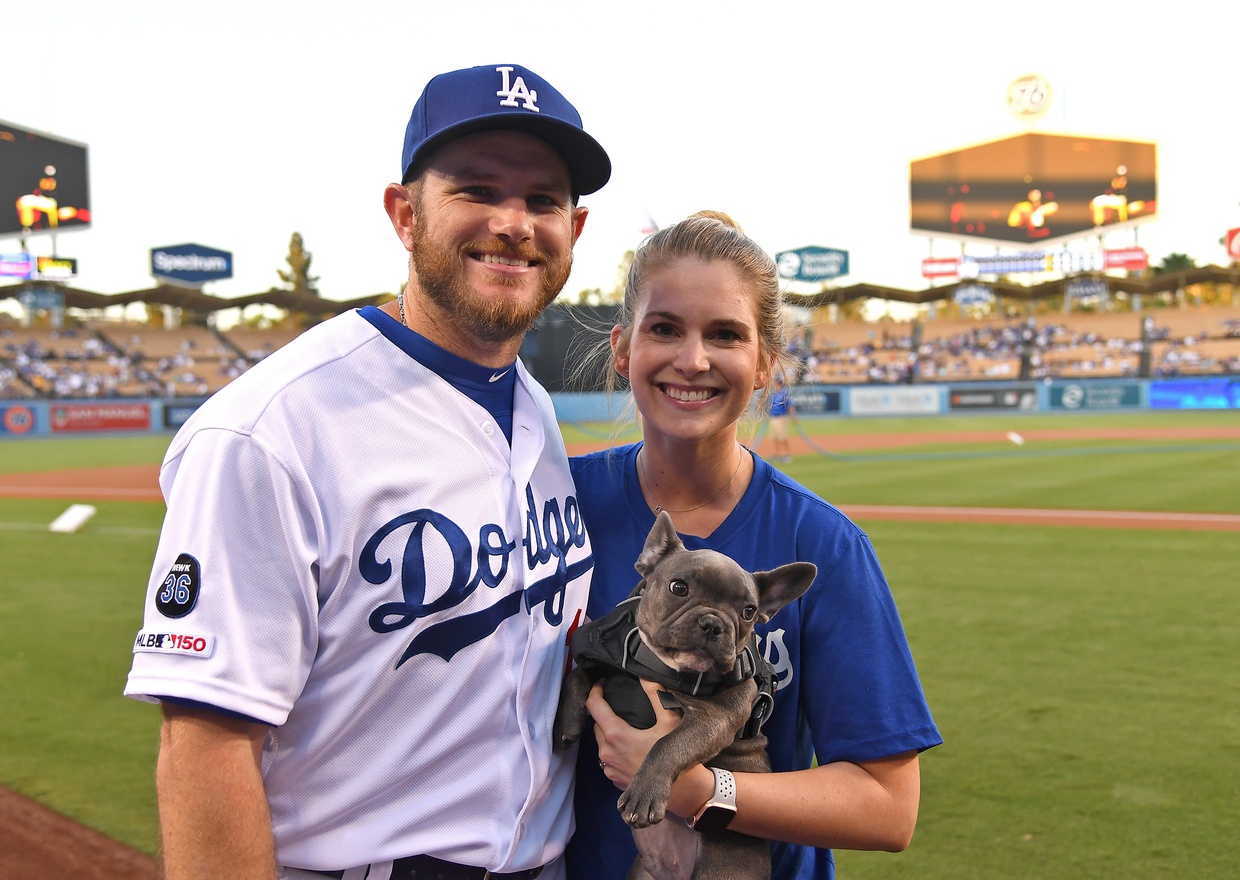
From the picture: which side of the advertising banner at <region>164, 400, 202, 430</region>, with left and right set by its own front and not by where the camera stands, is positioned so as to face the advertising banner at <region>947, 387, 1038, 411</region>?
left

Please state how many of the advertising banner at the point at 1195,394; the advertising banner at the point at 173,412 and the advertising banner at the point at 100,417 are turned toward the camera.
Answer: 3

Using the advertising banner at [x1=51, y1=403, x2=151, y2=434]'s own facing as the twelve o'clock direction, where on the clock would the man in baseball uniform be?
The man in baseball uniform is roughly at 12 o'clock from the advertising banner.

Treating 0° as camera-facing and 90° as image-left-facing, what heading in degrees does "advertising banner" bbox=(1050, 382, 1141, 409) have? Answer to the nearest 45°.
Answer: approximately 0°

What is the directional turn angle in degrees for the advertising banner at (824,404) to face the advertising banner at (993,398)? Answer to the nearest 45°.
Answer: approximately 90° to its left

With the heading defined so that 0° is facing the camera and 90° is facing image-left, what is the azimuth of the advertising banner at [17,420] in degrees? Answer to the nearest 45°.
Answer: approximately 0°

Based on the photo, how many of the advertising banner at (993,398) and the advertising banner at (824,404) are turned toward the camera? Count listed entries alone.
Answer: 2

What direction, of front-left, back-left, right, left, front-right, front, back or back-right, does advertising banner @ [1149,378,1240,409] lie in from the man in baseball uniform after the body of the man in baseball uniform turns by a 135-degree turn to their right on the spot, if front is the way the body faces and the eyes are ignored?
back-right

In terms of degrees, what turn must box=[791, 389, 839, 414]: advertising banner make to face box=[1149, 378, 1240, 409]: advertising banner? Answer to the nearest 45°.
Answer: approximately 90° to its left

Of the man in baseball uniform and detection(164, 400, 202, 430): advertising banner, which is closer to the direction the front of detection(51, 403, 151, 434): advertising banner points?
the man in baseball uniform

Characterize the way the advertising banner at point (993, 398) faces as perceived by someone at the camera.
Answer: facing the viewer
